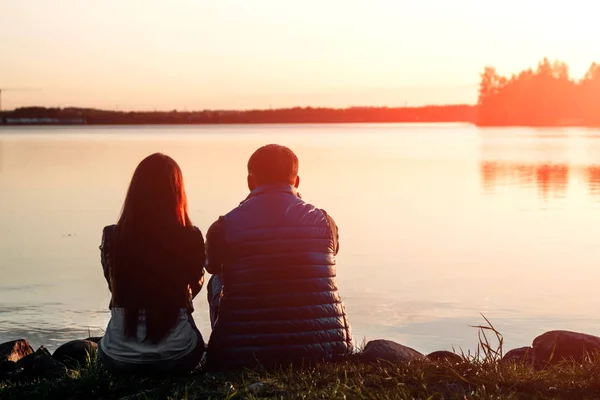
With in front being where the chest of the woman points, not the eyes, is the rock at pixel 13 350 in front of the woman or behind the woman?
in front

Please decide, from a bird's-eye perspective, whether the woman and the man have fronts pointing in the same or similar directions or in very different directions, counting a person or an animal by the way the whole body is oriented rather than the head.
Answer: same or similar directions

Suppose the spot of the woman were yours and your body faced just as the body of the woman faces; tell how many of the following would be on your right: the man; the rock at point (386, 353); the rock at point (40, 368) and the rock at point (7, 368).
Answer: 2

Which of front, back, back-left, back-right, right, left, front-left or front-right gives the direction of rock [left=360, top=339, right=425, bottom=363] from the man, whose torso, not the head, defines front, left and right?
front-right

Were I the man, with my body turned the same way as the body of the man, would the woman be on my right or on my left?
on my left

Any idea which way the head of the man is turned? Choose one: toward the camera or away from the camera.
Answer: away from the camera

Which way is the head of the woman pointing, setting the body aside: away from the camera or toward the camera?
away from the camera

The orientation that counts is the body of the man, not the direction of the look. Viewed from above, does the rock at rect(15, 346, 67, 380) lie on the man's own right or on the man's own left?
on the man's own left

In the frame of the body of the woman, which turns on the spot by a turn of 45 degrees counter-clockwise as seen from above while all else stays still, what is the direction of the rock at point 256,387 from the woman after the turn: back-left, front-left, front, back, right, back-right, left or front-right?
back

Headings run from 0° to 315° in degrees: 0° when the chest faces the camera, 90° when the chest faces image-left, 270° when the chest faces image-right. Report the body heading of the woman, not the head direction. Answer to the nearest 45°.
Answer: approximately 180°

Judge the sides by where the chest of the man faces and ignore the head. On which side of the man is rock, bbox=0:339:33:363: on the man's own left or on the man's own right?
on the man's own left

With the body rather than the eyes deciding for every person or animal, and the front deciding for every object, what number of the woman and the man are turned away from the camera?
2

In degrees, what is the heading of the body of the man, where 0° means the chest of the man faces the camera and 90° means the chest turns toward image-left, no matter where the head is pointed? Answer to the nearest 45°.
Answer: approximately 180°
